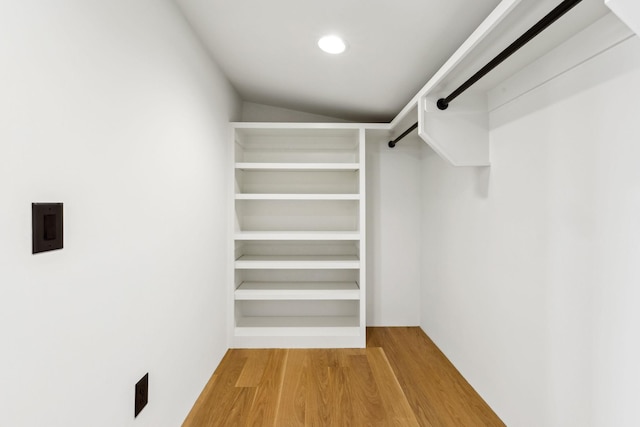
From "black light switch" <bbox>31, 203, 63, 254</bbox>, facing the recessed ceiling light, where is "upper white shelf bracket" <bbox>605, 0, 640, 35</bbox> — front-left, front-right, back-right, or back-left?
front-right

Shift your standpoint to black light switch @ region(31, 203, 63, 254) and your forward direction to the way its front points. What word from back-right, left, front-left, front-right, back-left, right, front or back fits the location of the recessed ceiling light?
front-left

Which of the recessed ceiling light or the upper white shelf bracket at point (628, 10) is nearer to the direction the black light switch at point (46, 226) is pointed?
the upper white shelf bracket

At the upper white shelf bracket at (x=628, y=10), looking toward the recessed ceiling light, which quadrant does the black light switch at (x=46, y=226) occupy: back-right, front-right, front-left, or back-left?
front-left

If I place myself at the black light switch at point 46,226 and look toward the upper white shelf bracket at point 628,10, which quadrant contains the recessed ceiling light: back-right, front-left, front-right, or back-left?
front-left
